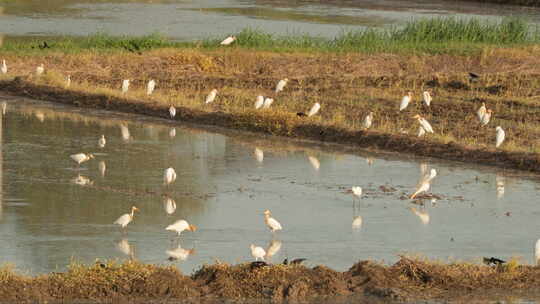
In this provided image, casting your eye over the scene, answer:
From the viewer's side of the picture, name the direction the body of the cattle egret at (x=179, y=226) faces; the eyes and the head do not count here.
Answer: to the viewer's right

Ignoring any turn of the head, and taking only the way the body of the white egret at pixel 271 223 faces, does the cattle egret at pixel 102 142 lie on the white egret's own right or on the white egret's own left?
on the white egret's own right

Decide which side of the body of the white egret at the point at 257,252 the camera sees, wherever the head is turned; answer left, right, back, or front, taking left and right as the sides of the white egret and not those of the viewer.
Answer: left

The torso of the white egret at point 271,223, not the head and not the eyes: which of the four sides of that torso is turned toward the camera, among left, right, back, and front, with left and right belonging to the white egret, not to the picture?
left

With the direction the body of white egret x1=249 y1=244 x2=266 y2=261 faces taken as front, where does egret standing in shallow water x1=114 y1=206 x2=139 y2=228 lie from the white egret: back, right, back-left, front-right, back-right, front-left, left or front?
front-right

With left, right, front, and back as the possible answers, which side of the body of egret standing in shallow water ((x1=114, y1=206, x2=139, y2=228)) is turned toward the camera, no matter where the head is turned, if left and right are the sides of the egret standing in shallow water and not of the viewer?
right

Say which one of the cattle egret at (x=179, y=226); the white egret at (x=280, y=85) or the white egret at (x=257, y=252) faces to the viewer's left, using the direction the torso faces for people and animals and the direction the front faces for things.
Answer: the white egret at (x=257, y=252)

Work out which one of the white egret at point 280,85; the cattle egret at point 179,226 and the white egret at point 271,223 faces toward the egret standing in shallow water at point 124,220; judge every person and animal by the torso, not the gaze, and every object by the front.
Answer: the white egret at point 271,223
